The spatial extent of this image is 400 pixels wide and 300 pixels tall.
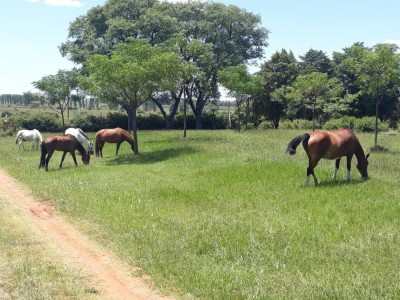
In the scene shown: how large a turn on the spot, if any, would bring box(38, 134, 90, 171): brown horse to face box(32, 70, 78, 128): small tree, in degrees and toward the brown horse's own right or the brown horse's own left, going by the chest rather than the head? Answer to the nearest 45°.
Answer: approximately 90° to the brown horse's own left

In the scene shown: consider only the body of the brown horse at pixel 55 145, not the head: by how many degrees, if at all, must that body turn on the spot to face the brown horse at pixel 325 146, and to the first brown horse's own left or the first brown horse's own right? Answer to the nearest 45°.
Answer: approximately 45° to the first brown horse's own right

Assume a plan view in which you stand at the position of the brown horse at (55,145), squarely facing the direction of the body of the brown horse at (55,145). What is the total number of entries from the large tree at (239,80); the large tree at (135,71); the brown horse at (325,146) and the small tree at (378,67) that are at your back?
0

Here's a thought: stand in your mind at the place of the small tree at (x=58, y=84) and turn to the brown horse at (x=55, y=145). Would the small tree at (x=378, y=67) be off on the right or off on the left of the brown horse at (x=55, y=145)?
left

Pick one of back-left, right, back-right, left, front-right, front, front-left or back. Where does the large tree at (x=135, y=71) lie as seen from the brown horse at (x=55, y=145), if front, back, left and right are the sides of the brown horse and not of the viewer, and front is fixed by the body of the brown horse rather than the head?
front-left

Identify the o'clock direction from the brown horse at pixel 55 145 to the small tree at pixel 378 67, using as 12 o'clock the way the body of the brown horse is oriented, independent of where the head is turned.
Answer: The small tree is roughly at 12 o'clock from the brown horse.

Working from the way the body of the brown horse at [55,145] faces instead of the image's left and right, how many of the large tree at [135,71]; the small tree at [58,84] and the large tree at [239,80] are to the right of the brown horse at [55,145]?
0

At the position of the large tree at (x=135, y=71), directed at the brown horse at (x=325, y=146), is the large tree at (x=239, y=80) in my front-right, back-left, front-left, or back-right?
back-left

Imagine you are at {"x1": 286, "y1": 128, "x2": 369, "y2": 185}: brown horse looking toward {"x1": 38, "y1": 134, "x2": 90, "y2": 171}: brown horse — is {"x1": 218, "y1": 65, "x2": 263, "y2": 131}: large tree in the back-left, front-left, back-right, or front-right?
front-right

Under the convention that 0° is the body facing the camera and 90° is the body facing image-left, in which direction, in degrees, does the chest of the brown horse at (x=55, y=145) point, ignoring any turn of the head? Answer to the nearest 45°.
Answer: approximately 270°

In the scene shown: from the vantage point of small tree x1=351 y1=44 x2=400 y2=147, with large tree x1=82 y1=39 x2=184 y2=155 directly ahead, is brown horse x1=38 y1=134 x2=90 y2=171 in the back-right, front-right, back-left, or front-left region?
front-left

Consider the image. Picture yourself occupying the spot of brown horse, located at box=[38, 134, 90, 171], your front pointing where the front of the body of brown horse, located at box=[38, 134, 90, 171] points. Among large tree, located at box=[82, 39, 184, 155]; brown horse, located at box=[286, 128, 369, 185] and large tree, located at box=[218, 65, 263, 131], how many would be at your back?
0
